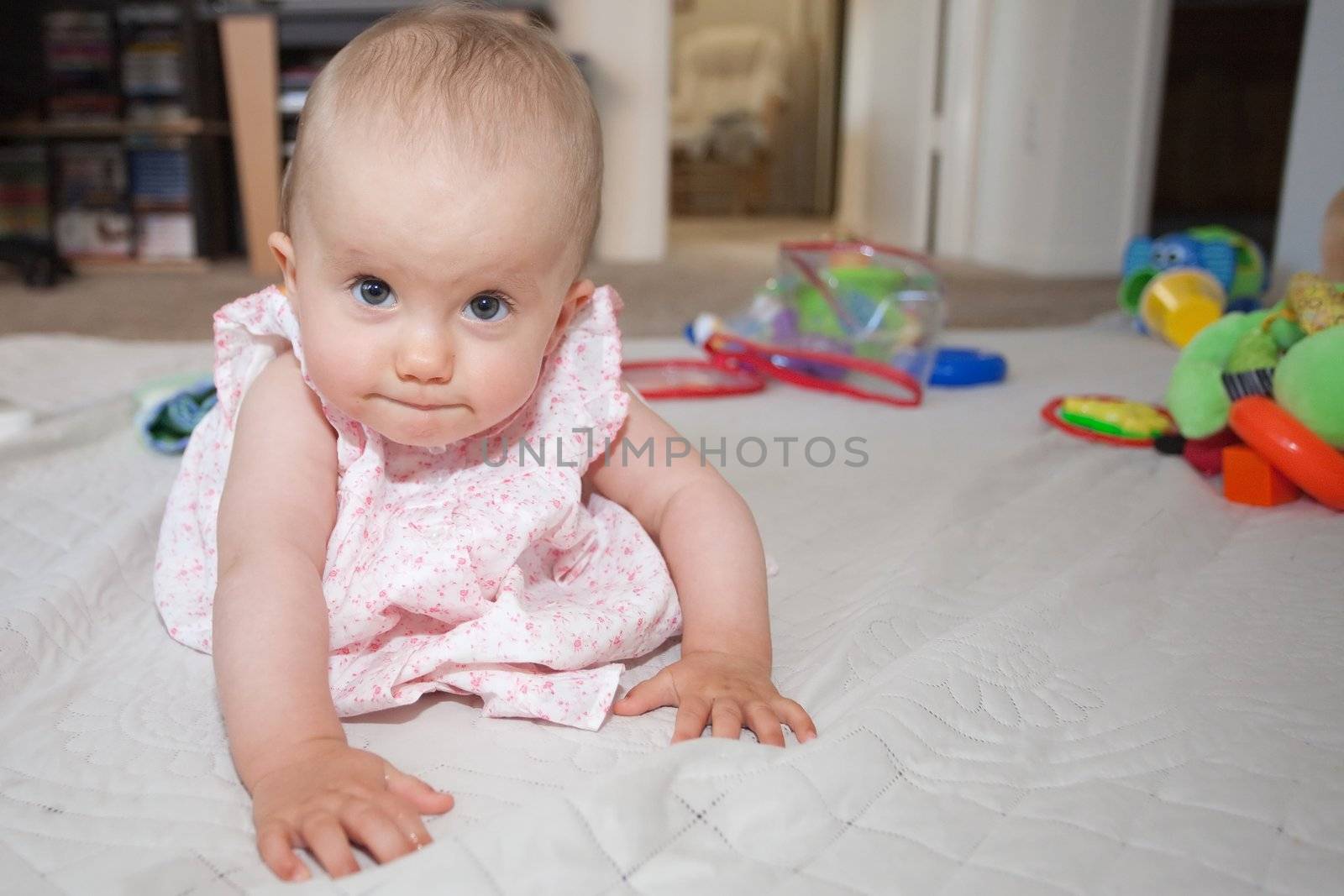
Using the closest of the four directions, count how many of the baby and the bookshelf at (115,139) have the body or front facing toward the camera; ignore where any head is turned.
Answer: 2

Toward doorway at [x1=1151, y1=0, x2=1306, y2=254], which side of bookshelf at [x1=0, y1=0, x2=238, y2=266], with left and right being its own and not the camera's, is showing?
left

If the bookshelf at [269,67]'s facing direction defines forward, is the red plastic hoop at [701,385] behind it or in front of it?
in front

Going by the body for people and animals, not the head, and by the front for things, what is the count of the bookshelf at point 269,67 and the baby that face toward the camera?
2

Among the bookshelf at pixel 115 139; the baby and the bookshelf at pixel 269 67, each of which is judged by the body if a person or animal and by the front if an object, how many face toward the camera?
3

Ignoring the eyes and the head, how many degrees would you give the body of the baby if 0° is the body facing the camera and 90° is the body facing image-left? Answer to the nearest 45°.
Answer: approximately 0°

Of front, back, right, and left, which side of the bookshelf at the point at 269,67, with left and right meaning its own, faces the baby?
front
